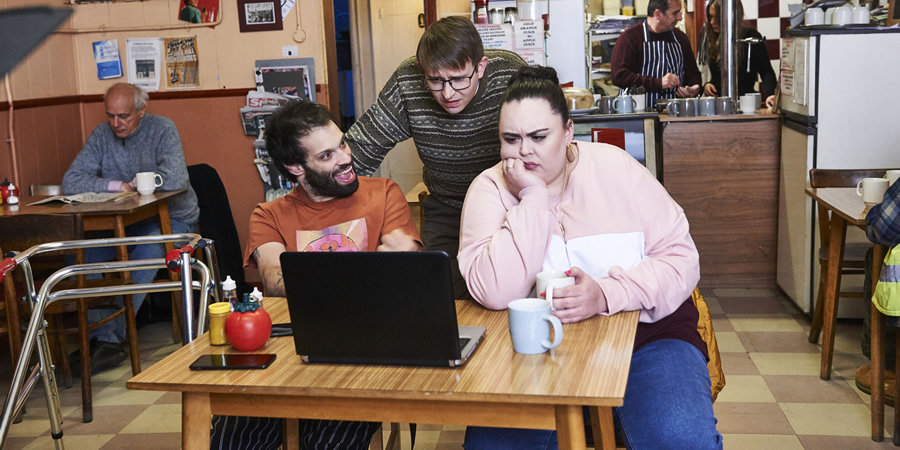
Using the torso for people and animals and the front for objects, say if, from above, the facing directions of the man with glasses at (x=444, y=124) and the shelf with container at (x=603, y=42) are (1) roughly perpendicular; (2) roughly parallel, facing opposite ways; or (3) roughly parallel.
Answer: roughly parallel

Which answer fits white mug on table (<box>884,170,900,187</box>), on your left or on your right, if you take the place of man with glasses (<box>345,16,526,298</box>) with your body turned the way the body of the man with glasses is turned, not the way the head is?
on your left

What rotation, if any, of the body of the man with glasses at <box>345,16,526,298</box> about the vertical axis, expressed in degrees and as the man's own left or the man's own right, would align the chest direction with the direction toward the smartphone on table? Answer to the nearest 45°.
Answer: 0° — they already face it

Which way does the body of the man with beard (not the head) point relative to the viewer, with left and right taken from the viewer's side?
facing the viewer

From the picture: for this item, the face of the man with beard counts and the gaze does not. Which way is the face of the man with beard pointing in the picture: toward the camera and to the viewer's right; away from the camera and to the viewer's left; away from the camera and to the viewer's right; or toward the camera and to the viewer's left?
toward the camera and to the viewer's right

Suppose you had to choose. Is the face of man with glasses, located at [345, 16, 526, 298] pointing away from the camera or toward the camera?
toward the camera

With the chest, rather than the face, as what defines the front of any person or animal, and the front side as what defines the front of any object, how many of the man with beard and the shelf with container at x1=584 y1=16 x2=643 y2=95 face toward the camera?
2

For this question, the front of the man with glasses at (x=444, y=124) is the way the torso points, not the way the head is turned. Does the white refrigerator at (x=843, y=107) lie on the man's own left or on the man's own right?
on the man's own left

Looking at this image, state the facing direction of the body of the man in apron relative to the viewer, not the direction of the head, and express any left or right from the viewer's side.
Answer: facing the viewer and to the right of the viewer

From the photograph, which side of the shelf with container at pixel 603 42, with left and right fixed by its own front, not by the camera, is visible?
front
